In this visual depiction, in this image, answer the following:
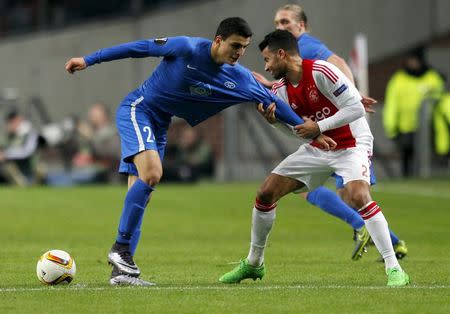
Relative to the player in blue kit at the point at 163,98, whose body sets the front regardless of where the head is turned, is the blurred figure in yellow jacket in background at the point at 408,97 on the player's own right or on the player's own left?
on the player's own left

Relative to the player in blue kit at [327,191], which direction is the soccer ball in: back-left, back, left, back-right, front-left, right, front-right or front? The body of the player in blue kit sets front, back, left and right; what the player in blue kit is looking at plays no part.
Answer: front-left

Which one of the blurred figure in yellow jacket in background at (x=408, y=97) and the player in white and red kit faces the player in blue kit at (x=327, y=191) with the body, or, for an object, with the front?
the blurred figure in yellow jacket in background

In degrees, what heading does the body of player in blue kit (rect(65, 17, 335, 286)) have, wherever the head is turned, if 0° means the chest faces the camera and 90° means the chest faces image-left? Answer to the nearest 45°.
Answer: approximately 315°

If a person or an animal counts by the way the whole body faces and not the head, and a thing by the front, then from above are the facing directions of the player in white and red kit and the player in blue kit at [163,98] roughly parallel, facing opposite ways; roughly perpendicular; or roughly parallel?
roughly perpendicular

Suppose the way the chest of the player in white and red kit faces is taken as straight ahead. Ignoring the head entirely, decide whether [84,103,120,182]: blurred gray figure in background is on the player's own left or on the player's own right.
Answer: on the player's own right

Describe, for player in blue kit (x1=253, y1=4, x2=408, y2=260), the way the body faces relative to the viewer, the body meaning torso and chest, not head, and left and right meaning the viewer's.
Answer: facing to the left of the viewer

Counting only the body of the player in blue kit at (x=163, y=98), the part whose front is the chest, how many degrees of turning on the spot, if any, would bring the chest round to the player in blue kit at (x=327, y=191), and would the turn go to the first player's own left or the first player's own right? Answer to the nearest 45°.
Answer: approximately 90° to the first player's own left

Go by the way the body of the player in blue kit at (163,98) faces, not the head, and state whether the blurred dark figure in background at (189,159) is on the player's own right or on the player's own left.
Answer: on the player's own left

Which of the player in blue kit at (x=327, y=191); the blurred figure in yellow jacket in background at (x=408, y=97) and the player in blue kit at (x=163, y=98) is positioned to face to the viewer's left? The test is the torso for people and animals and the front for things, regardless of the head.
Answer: the player in blue kit at (x=327, y=191)

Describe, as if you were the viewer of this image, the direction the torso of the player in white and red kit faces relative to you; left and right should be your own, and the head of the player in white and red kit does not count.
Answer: facing the viewer and to the left of the viewer

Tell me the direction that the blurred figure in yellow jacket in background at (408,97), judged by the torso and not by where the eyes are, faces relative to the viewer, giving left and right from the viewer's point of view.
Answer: facing the viewer

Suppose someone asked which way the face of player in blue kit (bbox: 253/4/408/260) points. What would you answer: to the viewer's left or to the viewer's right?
to the viewer's left
